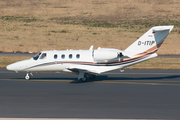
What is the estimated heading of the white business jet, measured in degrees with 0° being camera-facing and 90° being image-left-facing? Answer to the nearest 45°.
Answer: approximately 90°
